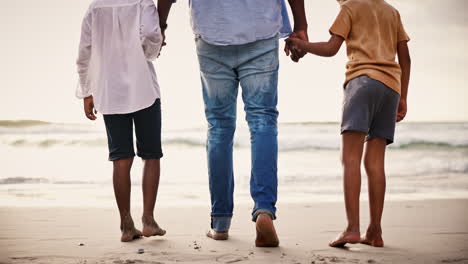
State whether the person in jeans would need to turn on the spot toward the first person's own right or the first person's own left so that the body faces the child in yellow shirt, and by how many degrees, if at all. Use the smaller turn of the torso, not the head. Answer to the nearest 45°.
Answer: approximately 90° to the first person's own right

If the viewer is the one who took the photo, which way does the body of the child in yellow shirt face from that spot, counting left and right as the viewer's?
facing away from the viewer and to the left of the viewer

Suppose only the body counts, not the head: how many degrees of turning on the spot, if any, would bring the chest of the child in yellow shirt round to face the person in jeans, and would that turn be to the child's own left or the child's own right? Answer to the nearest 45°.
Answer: approximately 45° to the child's own left

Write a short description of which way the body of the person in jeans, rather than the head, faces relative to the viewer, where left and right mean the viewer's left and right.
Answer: facing away from the viewer

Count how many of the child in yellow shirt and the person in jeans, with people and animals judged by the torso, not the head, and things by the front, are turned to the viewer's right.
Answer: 0
